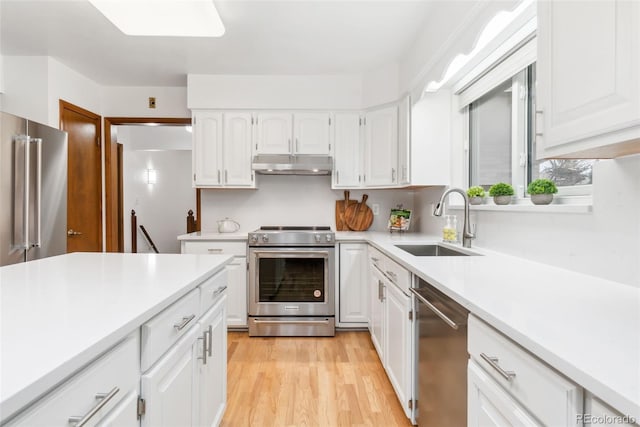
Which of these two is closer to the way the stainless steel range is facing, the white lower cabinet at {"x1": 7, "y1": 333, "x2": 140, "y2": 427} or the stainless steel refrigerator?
the white lower cabinet

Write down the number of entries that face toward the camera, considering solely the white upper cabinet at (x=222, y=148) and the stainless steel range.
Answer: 2

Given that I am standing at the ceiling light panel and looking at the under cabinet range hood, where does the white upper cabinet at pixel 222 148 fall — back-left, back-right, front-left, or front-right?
front-left

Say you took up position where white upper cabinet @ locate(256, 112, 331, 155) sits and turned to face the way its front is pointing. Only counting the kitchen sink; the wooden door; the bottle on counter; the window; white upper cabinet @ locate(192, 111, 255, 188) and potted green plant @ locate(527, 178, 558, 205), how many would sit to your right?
2

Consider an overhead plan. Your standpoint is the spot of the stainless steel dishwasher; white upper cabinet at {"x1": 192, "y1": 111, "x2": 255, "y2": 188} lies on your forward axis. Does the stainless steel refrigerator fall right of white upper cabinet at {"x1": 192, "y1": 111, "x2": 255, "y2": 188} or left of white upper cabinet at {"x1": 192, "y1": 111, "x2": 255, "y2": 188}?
left

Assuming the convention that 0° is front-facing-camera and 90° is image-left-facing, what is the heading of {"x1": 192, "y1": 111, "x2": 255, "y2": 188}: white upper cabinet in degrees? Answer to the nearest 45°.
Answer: approximately 0°

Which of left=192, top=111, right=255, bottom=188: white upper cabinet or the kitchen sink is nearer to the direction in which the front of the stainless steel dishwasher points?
the white upper cabinet

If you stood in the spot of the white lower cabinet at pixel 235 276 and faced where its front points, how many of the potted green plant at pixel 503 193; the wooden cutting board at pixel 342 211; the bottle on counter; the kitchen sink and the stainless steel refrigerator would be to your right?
1

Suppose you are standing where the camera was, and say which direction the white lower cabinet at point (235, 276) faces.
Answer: facing the viewer

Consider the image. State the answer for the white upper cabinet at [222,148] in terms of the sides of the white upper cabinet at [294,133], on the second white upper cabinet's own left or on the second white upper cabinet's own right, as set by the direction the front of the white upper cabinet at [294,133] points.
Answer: on the second white upper cabinet's own right

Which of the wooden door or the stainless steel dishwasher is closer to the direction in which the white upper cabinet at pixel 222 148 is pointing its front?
the stainless steel dishwasher

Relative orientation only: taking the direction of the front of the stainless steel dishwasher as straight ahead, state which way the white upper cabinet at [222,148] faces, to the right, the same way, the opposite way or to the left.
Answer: to the left
